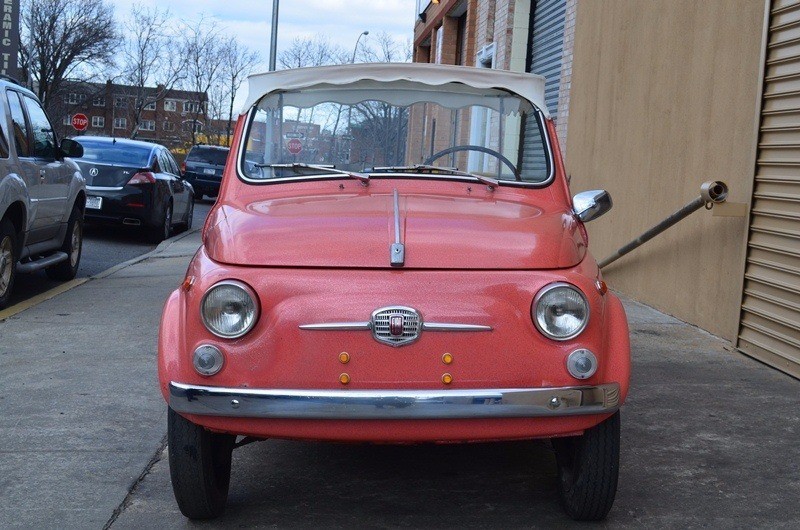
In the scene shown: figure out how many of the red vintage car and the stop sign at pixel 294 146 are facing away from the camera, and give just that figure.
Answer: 0

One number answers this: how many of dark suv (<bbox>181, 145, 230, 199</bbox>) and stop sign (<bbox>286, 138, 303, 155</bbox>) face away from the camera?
1

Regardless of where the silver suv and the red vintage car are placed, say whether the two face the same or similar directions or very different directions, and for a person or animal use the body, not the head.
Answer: very different directions

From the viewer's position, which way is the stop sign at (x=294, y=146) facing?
facing the viewer

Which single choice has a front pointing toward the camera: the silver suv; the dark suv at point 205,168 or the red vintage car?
the red vintage car

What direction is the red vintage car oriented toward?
toward the camera

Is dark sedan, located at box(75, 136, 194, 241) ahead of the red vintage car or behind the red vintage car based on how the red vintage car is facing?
behind

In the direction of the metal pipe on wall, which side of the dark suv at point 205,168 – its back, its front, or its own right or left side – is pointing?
back

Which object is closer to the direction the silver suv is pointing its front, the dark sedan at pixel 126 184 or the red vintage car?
the dark sedan

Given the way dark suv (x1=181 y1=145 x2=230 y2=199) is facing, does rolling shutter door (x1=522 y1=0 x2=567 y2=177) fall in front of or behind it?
behind

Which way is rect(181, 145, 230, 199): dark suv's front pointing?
away from the camera

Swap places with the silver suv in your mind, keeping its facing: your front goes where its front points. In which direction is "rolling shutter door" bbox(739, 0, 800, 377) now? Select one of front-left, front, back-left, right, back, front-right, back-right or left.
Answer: right

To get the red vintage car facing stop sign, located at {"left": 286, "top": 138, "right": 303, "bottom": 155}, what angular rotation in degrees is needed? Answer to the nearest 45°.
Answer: approximately 180°

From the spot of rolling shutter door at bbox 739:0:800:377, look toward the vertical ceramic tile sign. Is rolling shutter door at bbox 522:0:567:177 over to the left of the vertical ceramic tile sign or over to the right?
right

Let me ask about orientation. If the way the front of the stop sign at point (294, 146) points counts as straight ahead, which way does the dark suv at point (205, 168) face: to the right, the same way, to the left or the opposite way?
the opposite way
